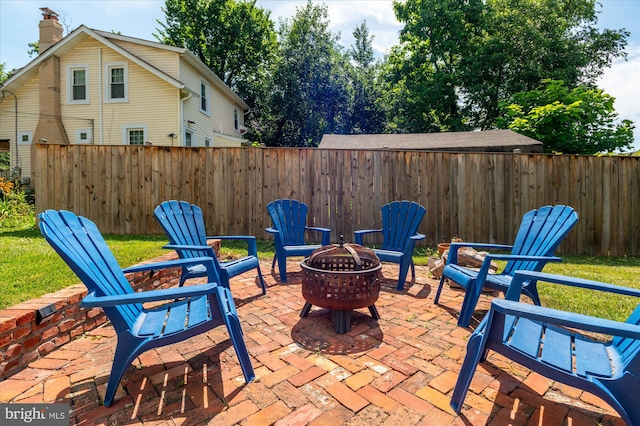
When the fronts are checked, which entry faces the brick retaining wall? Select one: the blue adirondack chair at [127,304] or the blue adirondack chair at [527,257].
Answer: the blue adirondack chair at [527,257]

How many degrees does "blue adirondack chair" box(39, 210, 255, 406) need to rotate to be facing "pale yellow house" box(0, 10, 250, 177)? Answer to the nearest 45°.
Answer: approximately 90° to its left

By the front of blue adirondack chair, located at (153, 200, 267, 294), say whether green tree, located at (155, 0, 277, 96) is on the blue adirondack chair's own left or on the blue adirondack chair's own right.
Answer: on the blue adirondack chair's own left

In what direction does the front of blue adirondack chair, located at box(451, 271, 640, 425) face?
to the viewer's left

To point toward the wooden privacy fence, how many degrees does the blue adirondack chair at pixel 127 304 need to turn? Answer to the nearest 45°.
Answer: approximately 45° to its left

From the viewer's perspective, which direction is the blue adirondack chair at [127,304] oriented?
to the viewer's right

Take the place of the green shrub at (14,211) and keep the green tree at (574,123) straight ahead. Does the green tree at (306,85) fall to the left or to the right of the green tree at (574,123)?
left

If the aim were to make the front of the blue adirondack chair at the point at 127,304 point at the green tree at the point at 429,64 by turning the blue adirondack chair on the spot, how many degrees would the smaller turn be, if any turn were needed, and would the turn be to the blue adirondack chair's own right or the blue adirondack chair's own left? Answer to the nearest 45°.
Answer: approximately 45° to the blue adirondack chair's own left

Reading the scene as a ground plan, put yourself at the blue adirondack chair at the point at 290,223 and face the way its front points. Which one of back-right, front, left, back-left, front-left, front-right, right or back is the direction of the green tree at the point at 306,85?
back-left

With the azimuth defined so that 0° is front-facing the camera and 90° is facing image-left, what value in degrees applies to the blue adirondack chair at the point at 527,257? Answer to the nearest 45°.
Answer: approximately 45°

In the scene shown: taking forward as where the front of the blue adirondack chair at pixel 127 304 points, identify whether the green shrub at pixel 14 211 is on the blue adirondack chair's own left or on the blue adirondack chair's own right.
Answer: on the blue adirondack chair's own left
